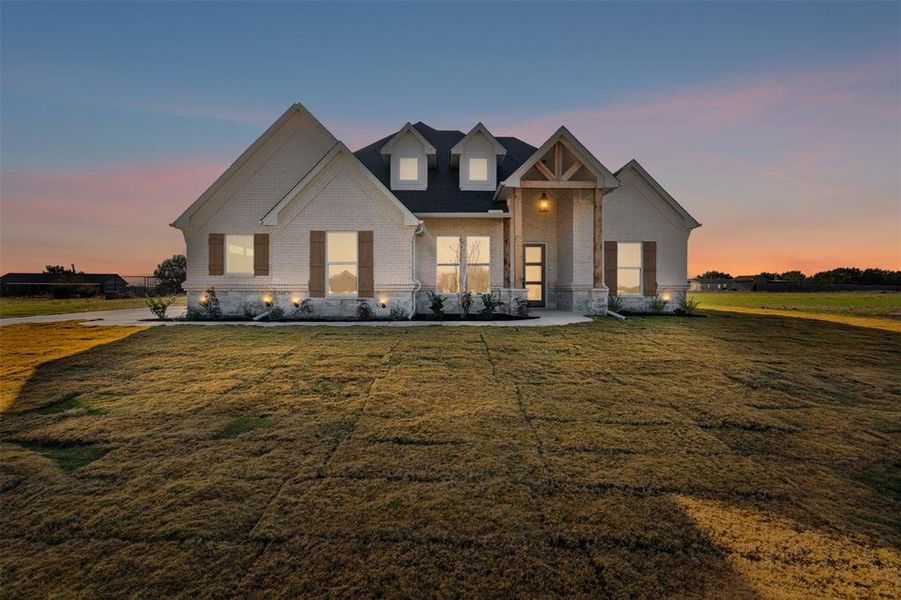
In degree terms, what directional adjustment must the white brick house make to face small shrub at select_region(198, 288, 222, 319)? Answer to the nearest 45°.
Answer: approximately 90° to its right

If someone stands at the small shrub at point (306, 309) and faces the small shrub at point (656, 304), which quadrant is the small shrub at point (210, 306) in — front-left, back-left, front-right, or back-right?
back-left

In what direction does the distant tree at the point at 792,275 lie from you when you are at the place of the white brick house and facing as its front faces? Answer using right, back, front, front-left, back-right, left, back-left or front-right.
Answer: back-left

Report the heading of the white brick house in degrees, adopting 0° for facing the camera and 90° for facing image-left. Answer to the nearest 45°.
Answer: approximately 0°

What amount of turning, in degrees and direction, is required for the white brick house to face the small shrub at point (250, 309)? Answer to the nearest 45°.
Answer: approximately 90° to its right

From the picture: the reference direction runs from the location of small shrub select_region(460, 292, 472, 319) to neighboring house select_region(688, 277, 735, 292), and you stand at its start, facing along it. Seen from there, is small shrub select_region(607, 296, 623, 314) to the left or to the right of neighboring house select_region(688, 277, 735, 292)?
right
